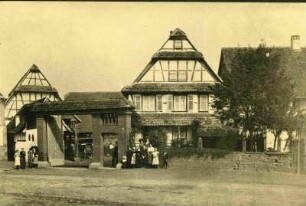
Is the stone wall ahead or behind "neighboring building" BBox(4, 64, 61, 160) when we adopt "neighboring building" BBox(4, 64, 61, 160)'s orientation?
ahead

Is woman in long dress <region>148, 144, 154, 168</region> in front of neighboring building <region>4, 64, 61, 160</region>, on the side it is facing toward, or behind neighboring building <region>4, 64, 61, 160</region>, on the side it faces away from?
in front

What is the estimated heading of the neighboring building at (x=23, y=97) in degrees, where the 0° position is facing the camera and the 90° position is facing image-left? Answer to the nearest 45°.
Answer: approximately 0°

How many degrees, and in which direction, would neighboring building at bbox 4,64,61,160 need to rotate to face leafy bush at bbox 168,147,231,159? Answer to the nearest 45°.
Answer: approximately 45° to its left

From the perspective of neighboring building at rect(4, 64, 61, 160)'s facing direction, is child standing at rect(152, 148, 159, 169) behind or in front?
in front

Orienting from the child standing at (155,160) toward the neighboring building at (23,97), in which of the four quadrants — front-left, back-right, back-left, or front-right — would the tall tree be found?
back-right
